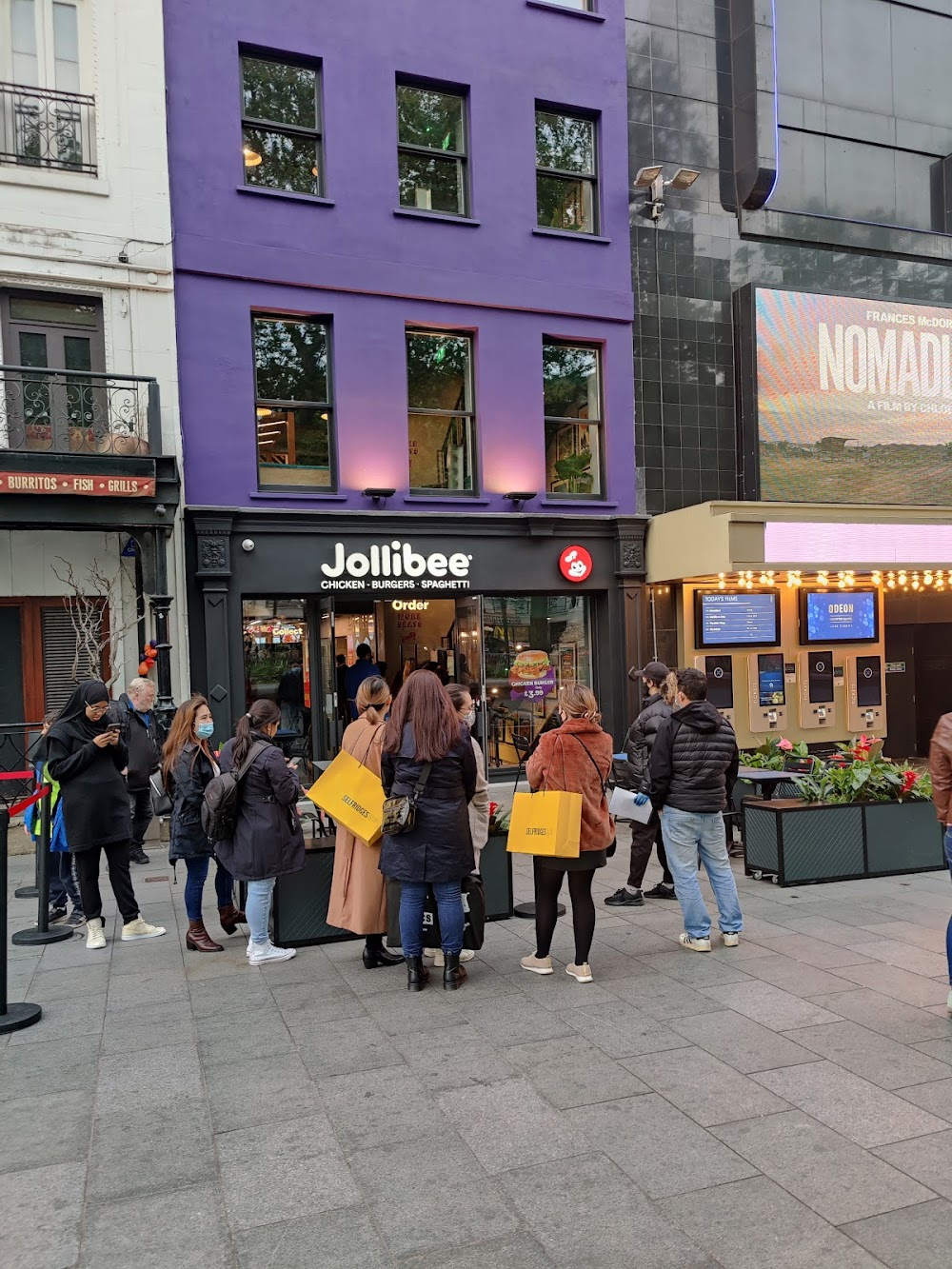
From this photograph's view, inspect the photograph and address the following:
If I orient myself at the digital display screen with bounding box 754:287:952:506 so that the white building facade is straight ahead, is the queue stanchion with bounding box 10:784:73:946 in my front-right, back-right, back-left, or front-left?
front-left

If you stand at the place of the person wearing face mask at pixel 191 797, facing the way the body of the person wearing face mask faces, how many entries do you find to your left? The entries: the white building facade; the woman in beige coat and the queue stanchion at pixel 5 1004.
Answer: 1

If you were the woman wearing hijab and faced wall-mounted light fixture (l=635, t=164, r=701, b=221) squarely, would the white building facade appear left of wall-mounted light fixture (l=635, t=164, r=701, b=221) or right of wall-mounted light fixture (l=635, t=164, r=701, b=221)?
left

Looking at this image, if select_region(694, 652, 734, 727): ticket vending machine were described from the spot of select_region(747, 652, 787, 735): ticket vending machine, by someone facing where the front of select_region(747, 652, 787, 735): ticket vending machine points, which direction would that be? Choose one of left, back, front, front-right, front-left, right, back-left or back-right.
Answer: front-right

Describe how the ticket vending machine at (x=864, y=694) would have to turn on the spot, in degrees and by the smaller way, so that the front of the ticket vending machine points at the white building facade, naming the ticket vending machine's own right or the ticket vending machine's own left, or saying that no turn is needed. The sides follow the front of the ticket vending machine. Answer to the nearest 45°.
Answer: approximately 45° to the ticket vending machine's own right

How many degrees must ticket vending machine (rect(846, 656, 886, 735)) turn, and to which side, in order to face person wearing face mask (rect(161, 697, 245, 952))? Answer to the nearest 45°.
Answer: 0° — it already faces them

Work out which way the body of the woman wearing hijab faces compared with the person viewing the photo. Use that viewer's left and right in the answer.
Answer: facing the viewer and to the right of the viewer

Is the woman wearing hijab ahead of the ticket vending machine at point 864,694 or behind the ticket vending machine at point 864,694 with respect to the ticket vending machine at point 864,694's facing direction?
ahead

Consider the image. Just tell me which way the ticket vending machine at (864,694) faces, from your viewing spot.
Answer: facing the viewer

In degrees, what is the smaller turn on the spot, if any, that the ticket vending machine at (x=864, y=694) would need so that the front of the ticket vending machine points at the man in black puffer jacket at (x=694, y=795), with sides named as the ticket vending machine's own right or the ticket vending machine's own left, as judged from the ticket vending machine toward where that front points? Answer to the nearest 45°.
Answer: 0° — it already faces them

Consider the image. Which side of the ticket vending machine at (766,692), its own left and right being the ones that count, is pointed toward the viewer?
front

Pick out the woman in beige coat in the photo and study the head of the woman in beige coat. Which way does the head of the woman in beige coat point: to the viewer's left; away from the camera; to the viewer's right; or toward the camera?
away from the camera

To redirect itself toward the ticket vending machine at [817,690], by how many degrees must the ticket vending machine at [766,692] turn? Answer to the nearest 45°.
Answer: approximately 135° to its left
